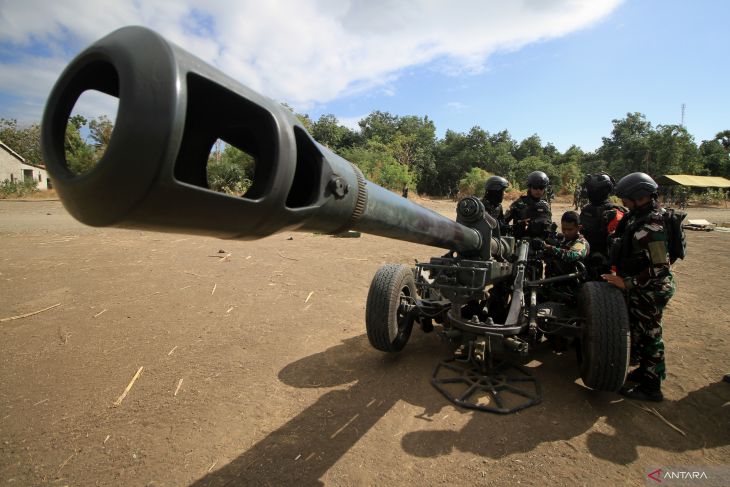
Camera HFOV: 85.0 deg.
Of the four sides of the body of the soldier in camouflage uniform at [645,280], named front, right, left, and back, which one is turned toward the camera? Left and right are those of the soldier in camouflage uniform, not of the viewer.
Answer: left

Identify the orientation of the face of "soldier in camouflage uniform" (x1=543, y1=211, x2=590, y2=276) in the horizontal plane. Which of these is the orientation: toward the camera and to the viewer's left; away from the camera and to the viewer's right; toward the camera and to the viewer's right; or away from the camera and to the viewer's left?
toward the camera and to the viewer's left

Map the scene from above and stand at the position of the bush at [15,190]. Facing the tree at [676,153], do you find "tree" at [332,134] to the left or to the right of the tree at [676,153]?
left

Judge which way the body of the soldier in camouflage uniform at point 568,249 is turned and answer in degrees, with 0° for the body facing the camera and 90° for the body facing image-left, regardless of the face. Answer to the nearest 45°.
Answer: approximately 45°

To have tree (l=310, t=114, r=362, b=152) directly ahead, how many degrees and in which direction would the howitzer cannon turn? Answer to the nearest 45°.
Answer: approximately 135° to its right

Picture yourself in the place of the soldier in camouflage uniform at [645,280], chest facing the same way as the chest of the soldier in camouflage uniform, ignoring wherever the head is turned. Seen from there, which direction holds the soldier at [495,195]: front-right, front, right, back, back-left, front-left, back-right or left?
front-right

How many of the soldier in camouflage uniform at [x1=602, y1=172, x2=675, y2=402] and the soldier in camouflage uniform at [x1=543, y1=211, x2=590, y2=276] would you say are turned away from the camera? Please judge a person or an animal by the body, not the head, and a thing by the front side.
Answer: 0

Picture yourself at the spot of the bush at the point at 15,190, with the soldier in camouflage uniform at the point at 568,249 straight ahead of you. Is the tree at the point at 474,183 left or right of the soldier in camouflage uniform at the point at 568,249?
left

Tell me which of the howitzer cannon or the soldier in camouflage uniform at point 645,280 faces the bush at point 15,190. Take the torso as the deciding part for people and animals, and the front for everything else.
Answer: the soldier in camouflage uniform

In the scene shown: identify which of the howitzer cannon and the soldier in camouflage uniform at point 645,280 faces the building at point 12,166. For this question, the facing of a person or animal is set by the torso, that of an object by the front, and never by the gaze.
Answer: the soldier in camouflage uniform

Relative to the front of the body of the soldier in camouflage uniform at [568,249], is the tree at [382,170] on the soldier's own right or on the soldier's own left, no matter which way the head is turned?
on the soldier's own right

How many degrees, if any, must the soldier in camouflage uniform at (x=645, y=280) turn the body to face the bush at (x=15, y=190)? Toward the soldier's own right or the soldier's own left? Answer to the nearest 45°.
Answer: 0° — they already face it

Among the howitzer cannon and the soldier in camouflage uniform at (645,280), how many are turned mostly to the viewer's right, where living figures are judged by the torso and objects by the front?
0

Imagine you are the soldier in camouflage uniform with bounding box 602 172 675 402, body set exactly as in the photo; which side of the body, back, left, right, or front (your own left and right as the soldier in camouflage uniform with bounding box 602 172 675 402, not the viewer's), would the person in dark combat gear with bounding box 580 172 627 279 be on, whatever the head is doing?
right
